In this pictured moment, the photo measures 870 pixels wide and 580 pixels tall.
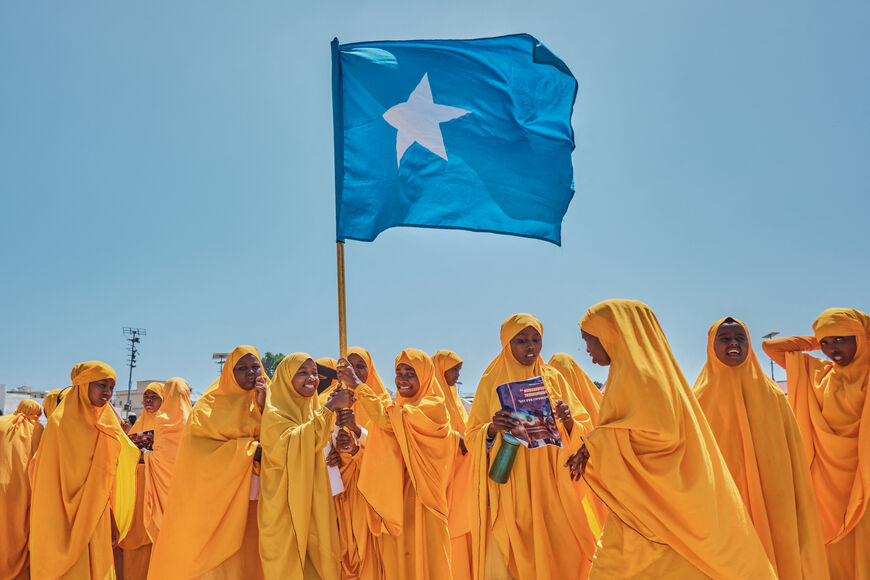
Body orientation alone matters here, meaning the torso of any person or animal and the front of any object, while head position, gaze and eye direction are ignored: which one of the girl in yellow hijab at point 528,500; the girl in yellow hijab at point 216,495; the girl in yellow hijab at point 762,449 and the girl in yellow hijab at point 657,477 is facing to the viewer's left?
the girl in yellow hijab at point 657,477

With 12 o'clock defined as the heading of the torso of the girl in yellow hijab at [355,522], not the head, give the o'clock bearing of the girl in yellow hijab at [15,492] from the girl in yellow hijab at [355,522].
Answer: the girl in yellow hijab at [15,492] is roughly at 2 o'clock from the girl in yellow hijab at [355,522].

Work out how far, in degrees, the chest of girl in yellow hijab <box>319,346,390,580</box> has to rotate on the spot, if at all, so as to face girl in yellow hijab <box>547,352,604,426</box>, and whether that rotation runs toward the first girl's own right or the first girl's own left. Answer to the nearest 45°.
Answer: approximately 135° to the first girl's own left

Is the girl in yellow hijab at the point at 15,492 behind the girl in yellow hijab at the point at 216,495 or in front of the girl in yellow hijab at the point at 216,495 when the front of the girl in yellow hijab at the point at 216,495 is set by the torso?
behind

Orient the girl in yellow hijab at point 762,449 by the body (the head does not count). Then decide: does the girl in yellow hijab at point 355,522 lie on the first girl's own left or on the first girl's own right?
on the first girl's own right

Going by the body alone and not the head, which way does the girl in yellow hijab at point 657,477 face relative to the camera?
to the viewer's left

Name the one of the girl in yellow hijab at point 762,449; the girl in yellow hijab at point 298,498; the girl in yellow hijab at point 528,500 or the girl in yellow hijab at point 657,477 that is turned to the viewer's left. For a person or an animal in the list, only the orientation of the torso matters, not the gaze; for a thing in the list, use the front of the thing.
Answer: the girl in yellow hijab at point 657,477

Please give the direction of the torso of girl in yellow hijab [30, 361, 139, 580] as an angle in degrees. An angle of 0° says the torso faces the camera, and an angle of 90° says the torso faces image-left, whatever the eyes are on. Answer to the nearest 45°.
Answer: approximately 315°

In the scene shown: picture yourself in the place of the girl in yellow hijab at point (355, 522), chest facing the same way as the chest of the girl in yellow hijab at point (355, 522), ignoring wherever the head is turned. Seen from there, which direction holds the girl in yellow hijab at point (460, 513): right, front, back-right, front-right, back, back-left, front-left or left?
back-left

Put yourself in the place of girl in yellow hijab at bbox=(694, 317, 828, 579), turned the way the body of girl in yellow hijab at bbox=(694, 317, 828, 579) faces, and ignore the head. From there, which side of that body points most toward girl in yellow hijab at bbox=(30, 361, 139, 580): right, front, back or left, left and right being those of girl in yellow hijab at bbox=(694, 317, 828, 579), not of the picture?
right

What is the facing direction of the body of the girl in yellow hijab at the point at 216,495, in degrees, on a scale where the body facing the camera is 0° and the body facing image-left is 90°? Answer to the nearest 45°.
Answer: approximately 315°
